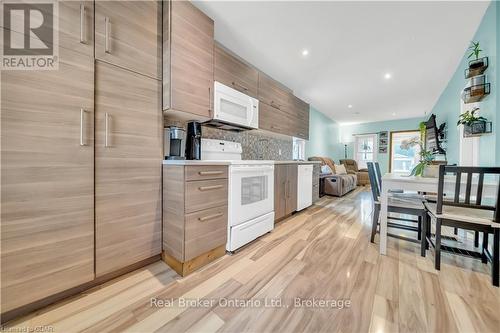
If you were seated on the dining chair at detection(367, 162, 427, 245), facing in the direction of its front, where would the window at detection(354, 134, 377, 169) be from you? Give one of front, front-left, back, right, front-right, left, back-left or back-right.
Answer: left

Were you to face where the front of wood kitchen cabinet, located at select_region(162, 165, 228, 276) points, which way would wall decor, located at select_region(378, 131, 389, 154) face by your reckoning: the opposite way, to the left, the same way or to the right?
to the right

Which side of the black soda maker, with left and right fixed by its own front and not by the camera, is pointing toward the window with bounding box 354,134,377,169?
left

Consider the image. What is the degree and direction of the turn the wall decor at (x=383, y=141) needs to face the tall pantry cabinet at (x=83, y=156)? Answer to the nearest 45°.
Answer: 0° — it already faces it

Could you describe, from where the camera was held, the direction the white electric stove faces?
facing the viewer and to the right of the viewer

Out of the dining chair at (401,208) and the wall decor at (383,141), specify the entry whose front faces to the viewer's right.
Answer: the dining chair

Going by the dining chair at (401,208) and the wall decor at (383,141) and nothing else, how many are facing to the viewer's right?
1

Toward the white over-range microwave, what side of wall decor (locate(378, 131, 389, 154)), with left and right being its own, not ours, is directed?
front

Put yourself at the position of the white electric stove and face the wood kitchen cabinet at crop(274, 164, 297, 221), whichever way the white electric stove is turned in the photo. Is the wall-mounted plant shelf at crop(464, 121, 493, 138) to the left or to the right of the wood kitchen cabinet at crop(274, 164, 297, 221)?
right

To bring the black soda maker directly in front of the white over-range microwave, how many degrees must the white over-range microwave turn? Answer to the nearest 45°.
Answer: approximately 90° to its right

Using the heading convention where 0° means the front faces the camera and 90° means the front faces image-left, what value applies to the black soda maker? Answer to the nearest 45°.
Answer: approximately 315°

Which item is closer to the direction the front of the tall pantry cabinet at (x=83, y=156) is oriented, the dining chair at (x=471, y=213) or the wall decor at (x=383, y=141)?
the dining chair

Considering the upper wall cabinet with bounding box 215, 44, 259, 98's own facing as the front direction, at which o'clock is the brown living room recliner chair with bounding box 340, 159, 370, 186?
The brown living room recliner chair is roughly at 9 o'clock from the upper wall cabinet.

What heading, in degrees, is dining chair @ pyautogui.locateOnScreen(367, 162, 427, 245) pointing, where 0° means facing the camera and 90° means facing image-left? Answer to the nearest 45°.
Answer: approximately 270°

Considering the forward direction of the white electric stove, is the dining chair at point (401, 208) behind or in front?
in front

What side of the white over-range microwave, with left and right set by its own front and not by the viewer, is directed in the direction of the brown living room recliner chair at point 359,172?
left
